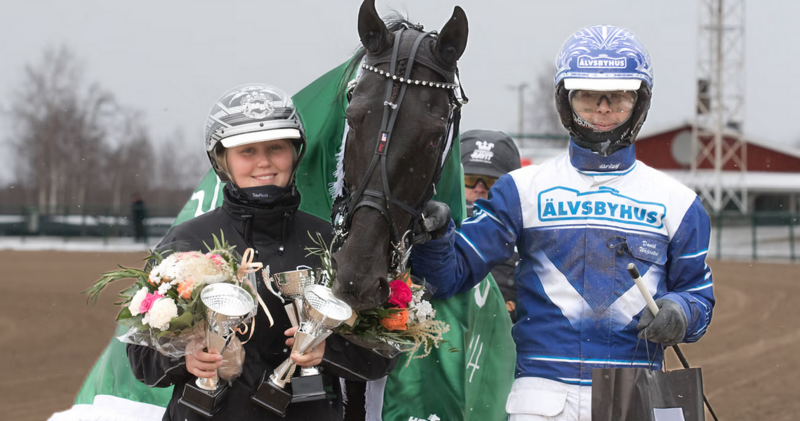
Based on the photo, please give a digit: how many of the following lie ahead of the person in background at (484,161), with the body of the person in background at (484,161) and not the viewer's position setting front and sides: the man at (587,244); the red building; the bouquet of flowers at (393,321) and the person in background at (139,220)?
2

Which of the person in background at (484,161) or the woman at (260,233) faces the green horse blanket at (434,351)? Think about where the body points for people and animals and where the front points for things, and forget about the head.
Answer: the person in background

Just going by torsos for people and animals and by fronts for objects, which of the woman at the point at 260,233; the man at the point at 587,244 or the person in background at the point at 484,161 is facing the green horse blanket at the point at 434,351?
the person in background

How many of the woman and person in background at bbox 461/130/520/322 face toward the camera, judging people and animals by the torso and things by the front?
2

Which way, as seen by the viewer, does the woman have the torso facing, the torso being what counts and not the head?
toward the camera

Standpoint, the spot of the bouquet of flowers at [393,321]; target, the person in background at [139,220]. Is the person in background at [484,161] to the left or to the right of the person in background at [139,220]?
right

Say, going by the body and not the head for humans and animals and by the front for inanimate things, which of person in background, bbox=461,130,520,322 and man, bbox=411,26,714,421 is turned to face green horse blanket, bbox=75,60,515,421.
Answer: the person in background

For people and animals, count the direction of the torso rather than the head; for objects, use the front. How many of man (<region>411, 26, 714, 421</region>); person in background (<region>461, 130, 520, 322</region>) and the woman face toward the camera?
3

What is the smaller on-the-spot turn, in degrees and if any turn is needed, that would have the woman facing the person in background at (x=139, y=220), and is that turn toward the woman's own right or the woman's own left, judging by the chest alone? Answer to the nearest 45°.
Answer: approximately 180°

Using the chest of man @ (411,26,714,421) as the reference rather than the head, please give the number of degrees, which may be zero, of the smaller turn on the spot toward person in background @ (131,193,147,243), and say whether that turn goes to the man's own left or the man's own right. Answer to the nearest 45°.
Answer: approximately 135° to the man's own right

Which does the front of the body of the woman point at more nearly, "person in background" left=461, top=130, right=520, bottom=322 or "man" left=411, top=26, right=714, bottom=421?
the man

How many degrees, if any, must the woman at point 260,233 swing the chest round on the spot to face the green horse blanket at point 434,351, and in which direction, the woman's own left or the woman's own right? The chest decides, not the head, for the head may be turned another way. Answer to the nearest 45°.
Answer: approximately 135° to the woman's own left

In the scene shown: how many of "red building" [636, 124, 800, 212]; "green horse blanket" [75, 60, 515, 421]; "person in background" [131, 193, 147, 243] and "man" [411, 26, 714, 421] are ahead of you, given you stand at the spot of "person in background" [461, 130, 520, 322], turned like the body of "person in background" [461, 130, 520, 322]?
2

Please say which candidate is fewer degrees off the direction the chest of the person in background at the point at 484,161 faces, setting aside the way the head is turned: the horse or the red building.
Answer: the horse
